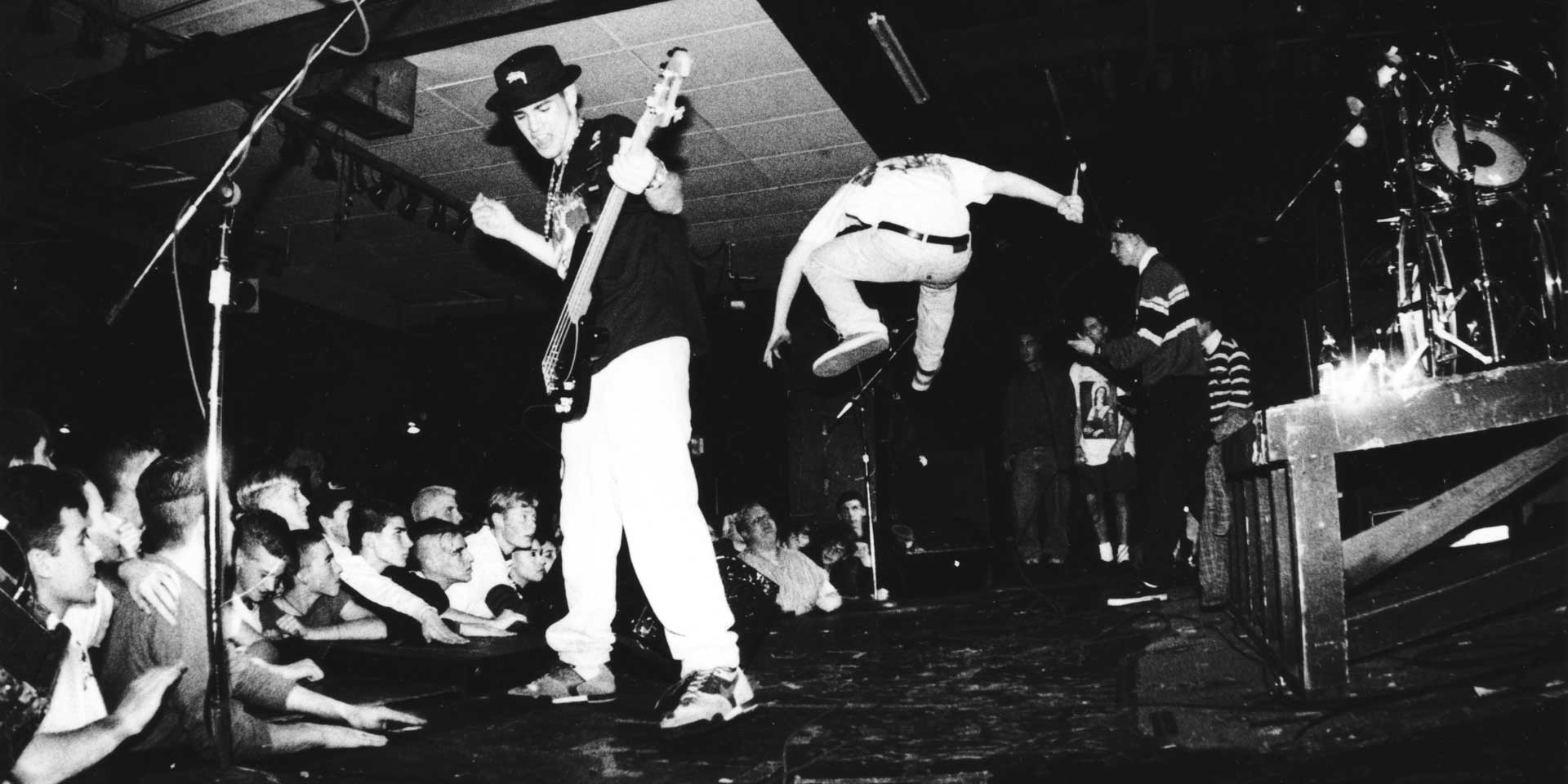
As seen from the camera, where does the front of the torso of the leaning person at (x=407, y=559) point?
to the viewer's right

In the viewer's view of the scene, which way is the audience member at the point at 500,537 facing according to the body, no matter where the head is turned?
to the viewer's right

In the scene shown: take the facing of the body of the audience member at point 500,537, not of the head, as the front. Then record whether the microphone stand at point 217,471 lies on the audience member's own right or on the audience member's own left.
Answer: on the audience member's own right

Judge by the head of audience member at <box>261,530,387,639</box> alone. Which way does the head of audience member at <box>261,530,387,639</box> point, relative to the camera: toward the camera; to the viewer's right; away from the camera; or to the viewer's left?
to the viewer's right

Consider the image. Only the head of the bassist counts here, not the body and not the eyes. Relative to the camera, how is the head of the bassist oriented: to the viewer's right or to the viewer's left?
to the viewer's left

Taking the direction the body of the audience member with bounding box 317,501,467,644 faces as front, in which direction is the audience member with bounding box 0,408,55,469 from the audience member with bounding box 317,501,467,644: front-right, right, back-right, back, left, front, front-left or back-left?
back-right

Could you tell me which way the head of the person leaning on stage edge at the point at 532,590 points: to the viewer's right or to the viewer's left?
to the viewer's right

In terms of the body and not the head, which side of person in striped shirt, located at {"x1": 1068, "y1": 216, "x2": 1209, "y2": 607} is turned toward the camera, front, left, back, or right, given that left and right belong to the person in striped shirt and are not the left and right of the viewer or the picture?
left

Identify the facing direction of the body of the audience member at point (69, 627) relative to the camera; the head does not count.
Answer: to the viewer's right

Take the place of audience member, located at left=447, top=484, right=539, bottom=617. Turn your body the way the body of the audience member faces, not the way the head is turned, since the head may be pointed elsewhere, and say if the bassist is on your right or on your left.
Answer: on your right

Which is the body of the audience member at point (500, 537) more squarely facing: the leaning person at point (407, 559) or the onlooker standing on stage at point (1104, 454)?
the onlooker standing on stage

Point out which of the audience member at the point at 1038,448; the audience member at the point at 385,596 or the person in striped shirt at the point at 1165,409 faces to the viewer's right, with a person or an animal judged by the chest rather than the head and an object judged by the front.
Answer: the audience member at the point at 385,596

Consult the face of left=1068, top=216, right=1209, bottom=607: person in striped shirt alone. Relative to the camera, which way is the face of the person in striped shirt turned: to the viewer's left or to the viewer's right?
to the viewer's left

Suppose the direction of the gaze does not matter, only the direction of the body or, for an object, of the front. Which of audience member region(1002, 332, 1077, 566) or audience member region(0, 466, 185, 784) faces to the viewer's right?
audience member region(0, 466, 185, 784)
